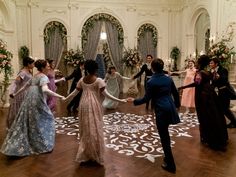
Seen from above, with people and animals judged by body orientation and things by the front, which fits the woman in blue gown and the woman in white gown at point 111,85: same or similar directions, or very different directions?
very different directions

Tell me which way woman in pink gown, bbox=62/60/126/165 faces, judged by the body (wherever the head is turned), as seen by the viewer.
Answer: away from the camera

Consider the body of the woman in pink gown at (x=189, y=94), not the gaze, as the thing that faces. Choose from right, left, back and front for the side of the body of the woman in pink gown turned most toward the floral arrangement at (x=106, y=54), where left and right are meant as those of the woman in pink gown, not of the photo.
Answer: right

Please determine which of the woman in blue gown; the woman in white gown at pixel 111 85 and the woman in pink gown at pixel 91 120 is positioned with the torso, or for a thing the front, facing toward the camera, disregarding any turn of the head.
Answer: the woman in white gown

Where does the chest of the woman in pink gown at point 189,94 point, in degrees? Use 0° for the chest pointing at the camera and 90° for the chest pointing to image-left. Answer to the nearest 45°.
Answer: approximately 45°

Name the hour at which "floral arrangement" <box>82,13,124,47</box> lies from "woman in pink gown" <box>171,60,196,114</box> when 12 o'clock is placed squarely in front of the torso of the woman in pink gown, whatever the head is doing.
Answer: The floral arrangement is roughly at 3 o'clock from the woman in pink gown.

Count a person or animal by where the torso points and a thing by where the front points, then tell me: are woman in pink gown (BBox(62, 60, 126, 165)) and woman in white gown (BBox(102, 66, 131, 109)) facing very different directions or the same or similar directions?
very different directions

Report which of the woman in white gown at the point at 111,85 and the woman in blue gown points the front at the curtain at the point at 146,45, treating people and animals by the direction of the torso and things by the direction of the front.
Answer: the woman in blue gown

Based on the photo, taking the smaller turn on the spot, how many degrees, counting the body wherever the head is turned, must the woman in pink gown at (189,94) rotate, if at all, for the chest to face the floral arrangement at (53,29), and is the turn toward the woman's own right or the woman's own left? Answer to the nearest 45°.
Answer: approximately 90° to the woman's own right

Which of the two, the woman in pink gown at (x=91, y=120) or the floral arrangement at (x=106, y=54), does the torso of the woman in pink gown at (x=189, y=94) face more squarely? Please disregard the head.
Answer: the woman in pink gown

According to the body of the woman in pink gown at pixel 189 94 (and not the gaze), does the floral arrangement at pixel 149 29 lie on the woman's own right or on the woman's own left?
on the woman's own right

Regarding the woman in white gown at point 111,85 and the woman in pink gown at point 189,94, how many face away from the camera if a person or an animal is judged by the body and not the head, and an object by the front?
0

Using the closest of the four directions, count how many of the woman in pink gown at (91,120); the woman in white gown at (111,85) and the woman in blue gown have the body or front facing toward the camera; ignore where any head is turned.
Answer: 1

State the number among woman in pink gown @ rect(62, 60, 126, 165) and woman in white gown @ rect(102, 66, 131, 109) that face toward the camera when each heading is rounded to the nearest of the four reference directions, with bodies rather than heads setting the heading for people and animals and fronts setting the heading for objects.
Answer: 1

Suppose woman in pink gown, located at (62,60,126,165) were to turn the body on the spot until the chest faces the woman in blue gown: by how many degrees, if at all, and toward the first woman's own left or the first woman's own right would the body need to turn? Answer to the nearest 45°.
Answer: approximately 45° to the first woman's own left

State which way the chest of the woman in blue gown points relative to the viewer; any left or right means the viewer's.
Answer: facing away from the viewer and to the right of the viewer

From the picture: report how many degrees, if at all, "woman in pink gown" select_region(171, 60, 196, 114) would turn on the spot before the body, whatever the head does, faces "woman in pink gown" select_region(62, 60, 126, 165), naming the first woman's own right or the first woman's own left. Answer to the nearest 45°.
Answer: approximately 45° to the first woman's own left
